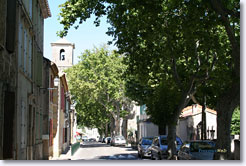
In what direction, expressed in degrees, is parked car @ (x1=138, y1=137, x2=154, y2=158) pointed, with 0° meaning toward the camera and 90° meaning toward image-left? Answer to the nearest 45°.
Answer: approximately 45°

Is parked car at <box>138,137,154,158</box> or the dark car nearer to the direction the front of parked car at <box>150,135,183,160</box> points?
the dark car

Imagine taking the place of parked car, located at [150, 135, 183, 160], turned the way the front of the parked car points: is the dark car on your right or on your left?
on your left

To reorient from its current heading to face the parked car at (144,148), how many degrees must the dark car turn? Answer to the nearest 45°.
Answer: approximately 135° to its right

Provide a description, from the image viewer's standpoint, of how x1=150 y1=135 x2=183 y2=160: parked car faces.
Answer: facing the viewer and to the left of the viewer

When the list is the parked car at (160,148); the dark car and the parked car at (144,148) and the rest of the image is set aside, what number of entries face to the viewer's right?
0

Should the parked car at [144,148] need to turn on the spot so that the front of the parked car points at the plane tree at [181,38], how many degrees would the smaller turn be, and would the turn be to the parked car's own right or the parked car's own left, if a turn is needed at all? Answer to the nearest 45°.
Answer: approximately 45° to the parked car's own left
